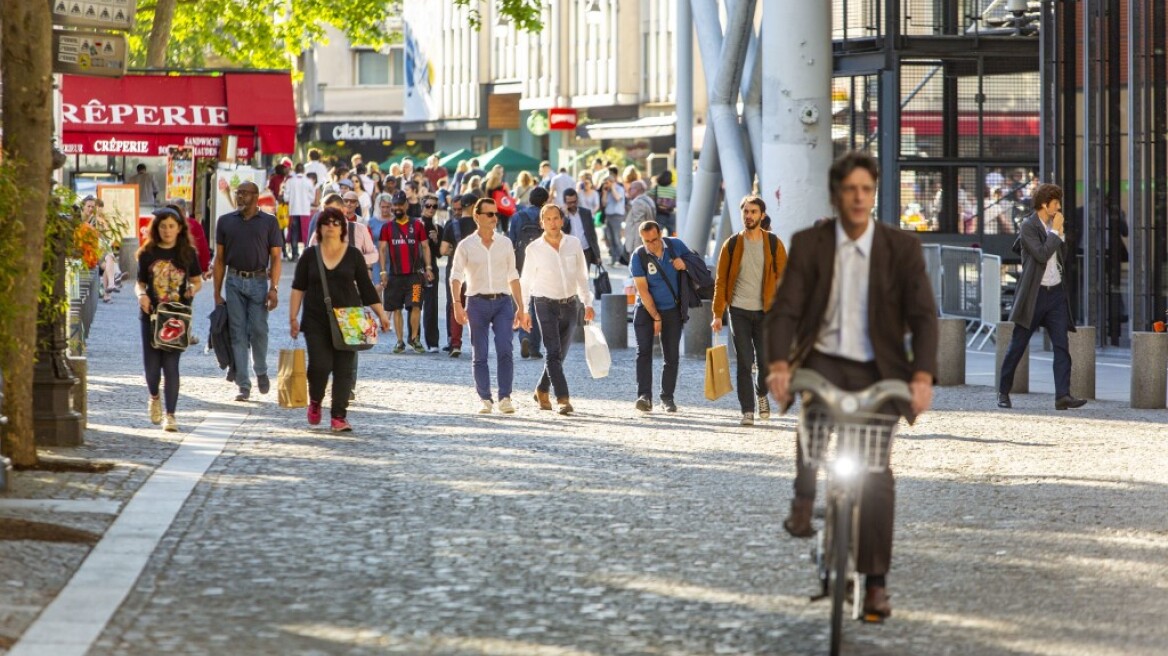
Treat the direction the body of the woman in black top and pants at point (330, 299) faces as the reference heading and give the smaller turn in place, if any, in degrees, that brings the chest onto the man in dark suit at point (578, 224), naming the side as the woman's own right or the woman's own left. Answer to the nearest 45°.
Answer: approximately 180°

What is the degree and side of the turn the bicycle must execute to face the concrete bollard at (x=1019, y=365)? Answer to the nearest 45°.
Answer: approximately 180°

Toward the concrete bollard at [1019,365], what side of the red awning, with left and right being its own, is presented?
front

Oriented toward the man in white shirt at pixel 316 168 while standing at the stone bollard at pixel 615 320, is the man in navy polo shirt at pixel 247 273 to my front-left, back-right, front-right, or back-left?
back-left

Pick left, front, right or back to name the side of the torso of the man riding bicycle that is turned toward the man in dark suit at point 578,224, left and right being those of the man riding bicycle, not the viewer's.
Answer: back

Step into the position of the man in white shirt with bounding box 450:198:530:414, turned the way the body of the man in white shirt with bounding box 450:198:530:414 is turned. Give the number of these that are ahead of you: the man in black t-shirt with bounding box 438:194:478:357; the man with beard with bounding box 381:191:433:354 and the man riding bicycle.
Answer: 1

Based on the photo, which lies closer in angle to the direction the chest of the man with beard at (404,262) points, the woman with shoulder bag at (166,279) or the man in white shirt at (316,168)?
the woman with shoulder bag

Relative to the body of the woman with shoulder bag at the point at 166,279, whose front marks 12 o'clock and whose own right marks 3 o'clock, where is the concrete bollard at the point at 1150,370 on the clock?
The concrete bollard is roughly at 9 o'clock from the woman with shoulder bag.

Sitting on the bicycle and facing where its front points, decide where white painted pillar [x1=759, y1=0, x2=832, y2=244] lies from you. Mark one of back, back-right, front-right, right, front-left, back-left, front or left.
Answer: back

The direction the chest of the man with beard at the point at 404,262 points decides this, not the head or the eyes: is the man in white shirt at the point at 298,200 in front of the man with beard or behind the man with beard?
behind

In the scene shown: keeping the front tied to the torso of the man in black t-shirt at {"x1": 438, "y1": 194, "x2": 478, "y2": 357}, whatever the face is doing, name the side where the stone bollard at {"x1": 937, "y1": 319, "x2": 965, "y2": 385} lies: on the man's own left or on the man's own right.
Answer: on the man's own left
